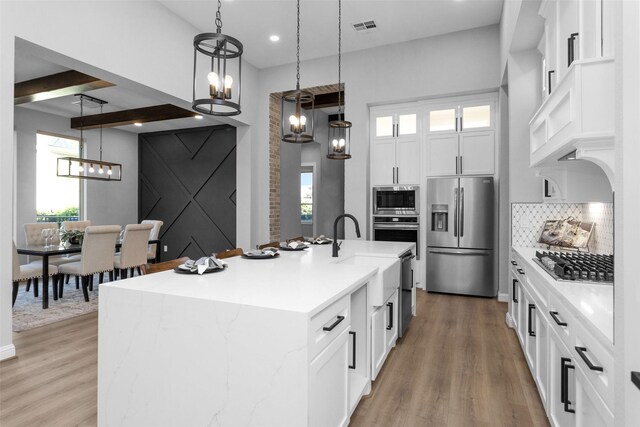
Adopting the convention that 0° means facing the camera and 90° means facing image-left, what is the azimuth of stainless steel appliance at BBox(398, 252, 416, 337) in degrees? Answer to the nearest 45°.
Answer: approximately 270°

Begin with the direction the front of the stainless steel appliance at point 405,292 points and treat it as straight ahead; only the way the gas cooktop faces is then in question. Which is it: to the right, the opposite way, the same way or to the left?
the opposite way

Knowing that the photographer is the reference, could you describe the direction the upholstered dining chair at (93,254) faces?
facing away from the viewer and to the left of the viewer

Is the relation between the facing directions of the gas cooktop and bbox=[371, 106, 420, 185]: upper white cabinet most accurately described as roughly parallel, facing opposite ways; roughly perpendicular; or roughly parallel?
roughly perpendicular

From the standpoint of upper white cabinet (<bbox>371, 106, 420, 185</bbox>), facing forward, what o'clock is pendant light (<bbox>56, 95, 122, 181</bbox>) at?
The pendant light is roughly at 3 o'clock from the upper white cabinet.

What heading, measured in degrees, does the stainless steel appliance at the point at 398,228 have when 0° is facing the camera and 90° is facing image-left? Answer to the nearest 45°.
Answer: approximately 0°

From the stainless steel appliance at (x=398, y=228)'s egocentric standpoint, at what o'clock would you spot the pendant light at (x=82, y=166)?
The pendant light is roughly at 3 o'clock from the stainless steel appliance.

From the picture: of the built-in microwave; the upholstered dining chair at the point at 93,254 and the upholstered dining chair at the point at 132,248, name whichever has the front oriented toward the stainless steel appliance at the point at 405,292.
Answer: the built-in microwave

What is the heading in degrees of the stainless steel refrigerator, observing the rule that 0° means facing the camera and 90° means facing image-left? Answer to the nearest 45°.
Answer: approximately 0°

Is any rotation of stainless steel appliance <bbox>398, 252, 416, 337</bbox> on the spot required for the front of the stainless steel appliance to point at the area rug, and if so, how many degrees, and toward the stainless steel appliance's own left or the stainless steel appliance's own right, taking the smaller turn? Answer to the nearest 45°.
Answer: approximately 180°

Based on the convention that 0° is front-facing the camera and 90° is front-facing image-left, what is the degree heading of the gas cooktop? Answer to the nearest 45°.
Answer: approximately 90°

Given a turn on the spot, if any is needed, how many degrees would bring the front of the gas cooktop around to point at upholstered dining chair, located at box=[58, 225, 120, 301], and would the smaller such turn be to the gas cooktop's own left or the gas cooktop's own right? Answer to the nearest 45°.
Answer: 0° — it already faces it
